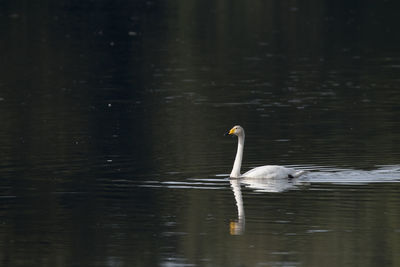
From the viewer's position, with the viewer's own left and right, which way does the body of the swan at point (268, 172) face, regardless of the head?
facing to the left of the viewer
